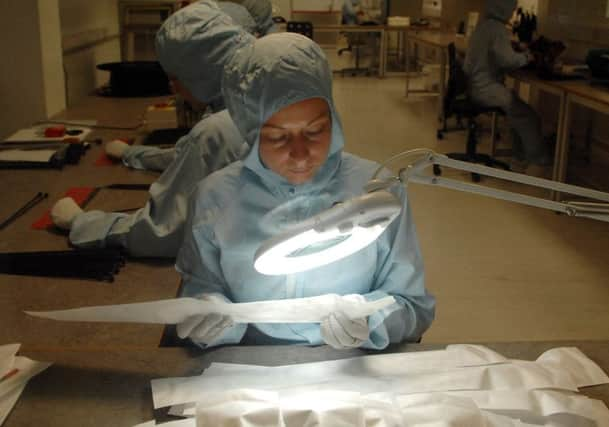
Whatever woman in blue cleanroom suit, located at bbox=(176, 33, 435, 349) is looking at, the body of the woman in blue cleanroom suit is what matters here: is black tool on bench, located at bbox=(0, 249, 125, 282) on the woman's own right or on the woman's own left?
on the woman's own right

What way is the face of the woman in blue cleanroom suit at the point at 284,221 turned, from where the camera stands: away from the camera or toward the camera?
toward the camera

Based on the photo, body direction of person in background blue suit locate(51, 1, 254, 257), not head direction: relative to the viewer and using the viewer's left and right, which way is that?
facing to the left of the viewer

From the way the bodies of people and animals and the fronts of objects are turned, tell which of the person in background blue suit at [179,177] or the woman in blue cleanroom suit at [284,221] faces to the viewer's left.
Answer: the person in background blue suit

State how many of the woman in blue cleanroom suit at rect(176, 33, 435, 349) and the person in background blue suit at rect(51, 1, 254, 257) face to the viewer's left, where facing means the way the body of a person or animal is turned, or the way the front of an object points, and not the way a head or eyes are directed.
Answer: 1

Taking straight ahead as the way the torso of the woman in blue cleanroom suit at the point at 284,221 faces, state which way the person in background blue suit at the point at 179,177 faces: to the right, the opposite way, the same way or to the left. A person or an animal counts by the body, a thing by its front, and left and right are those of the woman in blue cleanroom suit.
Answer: to the right

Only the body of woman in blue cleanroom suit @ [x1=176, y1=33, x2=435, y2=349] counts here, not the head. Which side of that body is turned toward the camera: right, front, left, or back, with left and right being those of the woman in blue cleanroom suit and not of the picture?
front
